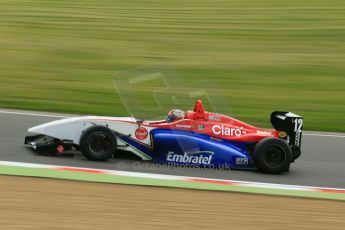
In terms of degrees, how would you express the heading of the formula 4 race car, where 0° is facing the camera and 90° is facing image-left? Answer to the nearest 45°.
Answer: approximately 90°
